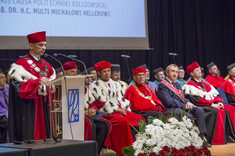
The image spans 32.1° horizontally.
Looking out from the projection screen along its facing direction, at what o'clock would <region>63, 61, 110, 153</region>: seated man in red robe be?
The seated man in red robe is roughly at 12 o'clock from the projection screen.

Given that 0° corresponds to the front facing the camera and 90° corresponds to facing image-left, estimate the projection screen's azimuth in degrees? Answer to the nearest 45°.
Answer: approximately 0°

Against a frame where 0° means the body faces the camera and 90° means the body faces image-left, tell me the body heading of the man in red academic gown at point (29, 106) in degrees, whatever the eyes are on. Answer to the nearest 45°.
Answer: approximately 315°

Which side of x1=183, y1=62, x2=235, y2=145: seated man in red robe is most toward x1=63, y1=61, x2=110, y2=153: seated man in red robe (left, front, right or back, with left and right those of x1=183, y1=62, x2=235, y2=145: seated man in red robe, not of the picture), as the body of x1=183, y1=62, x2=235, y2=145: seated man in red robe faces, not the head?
right

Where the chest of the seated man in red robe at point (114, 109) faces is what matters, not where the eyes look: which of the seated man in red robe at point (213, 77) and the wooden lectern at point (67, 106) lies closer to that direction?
the wooden lectern

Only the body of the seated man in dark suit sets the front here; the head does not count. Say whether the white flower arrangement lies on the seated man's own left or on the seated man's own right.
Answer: on the seated man's own right

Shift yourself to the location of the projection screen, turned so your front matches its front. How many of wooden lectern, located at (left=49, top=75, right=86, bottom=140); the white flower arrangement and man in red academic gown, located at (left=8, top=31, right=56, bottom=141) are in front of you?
3

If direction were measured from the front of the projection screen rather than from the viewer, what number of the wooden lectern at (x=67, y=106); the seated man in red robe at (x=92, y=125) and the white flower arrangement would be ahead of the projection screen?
3

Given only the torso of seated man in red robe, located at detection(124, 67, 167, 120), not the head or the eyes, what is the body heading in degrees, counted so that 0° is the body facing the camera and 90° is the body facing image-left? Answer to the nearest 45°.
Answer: approximately 315°

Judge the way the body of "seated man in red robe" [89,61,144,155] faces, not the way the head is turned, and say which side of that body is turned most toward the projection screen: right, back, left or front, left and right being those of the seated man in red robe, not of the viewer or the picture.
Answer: back
